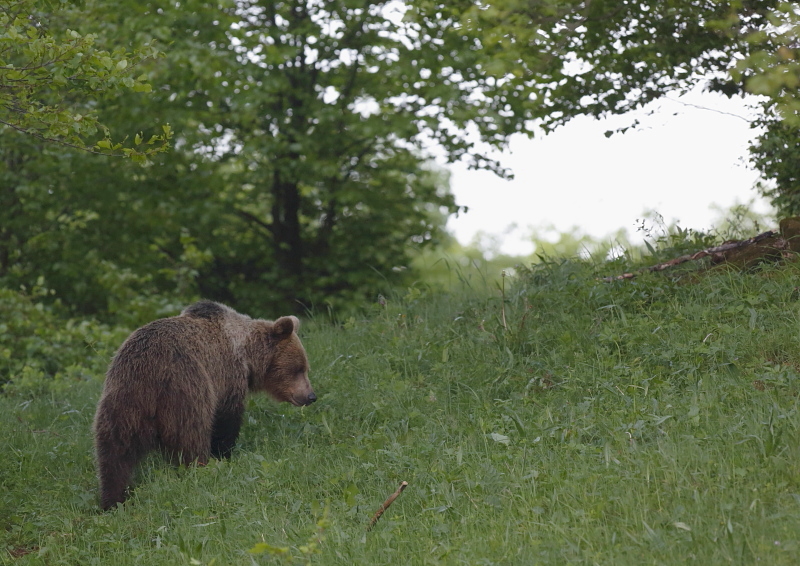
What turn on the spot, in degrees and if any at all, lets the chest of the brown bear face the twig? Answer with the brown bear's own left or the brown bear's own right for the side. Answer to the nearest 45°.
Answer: approximately 90° to the brown bear's own right

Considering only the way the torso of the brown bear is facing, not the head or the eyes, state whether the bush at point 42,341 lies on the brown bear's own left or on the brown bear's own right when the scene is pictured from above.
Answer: on the brown bear's own left

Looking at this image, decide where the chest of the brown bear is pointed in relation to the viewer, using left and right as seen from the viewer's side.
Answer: facing away from the viewer and to the right of the viewer

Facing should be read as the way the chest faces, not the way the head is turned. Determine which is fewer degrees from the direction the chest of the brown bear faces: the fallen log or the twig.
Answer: the fallen log

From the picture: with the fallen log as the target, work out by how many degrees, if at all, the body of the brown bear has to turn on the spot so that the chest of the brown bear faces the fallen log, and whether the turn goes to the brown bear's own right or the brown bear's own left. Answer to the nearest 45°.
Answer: approximately 45° to the brown bear's own right
